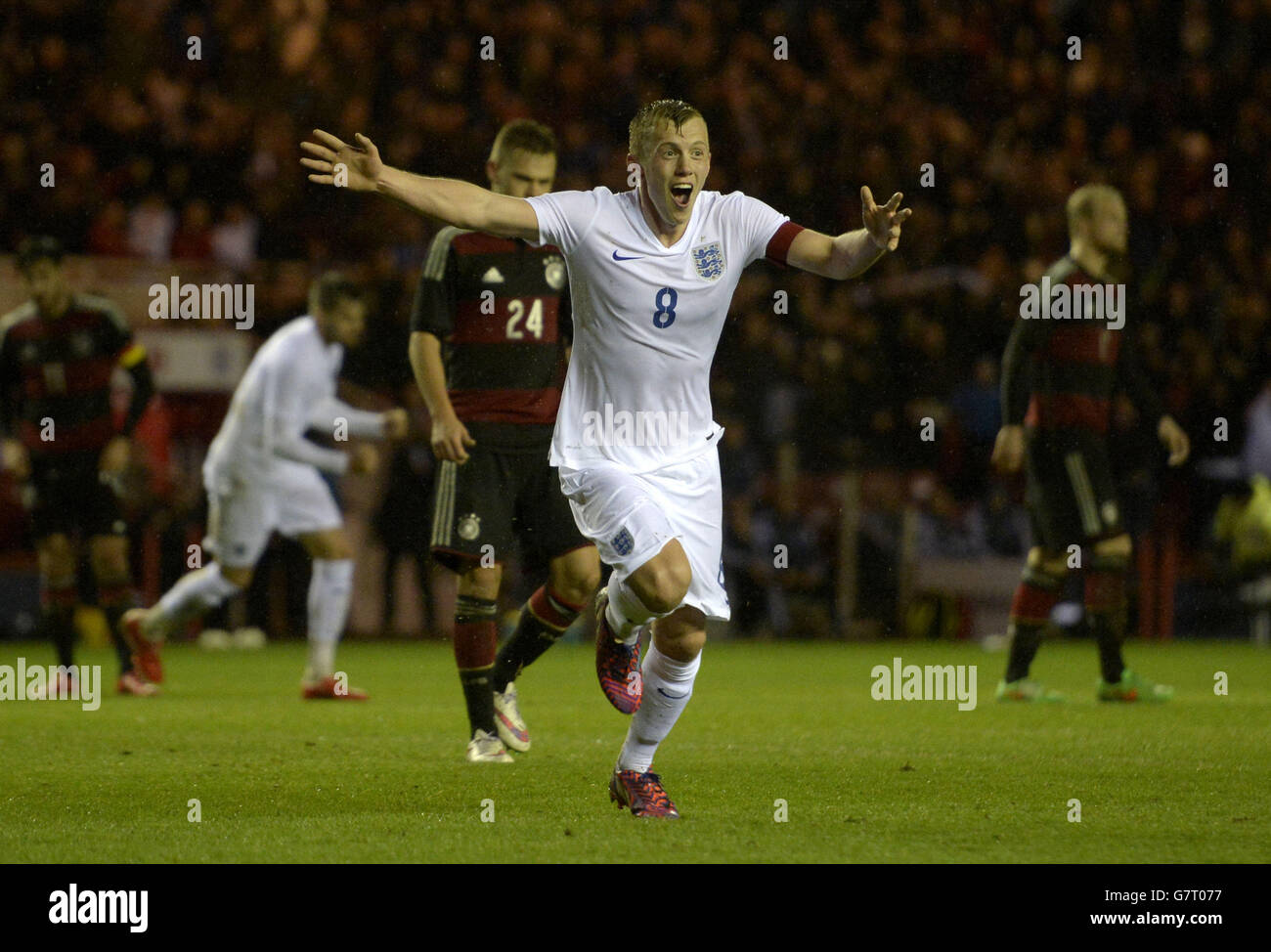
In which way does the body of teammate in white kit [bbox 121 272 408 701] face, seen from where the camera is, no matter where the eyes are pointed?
to the viewer's right

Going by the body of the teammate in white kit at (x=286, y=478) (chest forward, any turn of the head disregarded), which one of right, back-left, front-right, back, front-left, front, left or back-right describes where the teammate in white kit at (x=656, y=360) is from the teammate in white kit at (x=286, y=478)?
right
